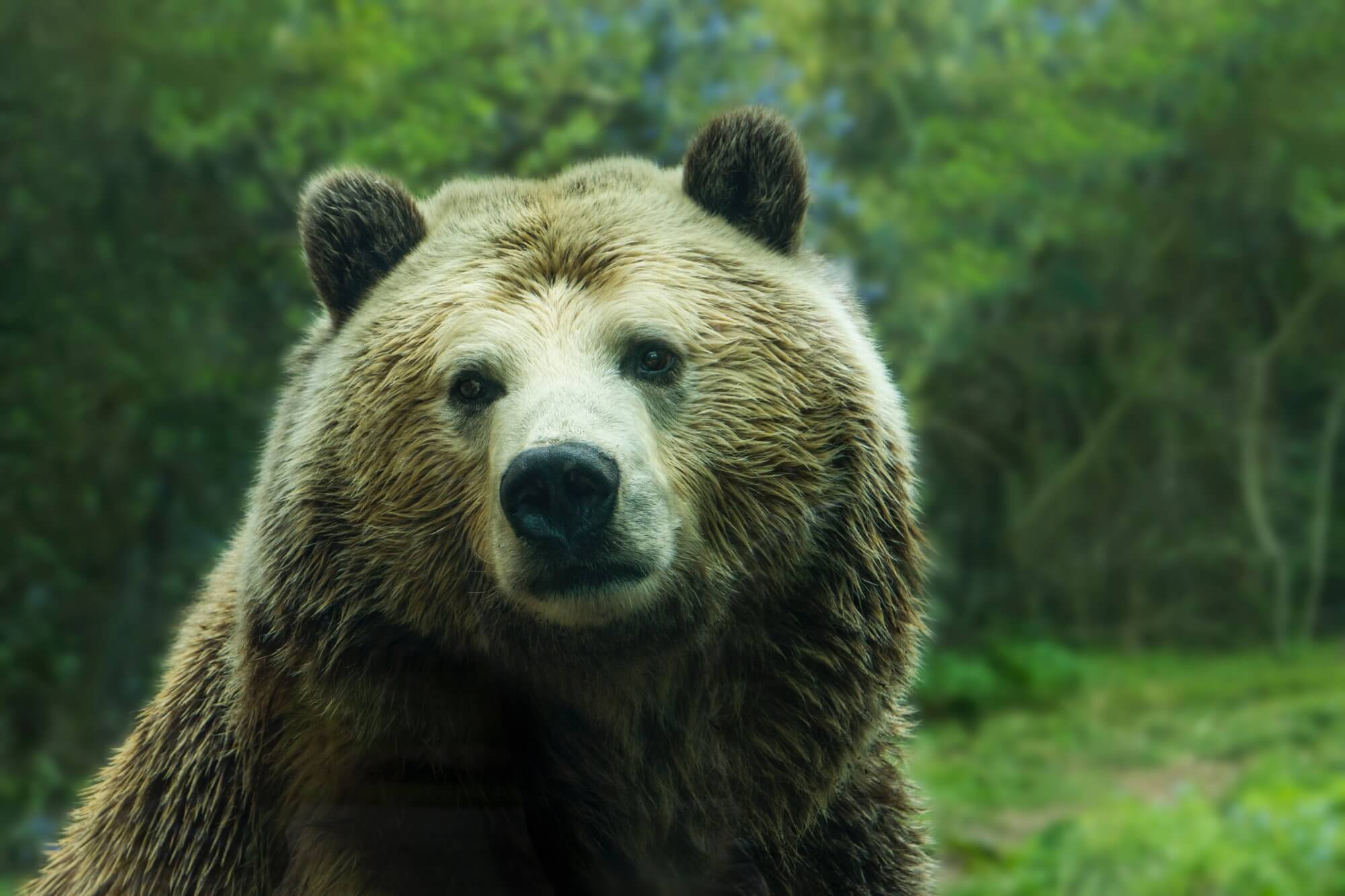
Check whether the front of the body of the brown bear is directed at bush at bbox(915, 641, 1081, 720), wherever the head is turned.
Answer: no

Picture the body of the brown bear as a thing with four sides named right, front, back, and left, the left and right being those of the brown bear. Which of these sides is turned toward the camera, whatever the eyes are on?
front
